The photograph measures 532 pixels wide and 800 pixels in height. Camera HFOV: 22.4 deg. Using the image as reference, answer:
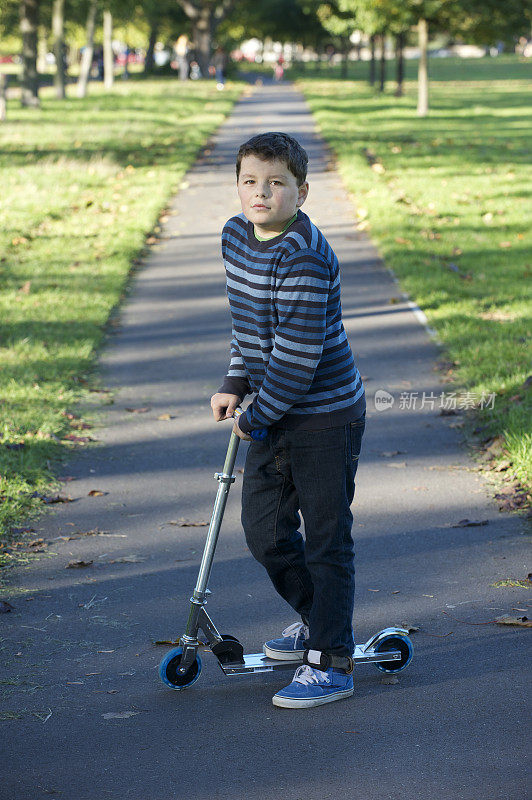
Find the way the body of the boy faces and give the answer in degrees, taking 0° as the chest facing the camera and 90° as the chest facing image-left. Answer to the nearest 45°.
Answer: approximately 45°

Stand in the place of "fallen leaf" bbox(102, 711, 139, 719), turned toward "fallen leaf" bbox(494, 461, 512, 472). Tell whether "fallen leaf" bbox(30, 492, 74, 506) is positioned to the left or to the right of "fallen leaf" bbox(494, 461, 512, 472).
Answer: left

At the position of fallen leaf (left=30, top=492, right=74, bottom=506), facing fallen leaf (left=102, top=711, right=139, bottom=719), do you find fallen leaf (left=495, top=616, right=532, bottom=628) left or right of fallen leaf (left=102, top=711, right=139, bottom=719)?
left

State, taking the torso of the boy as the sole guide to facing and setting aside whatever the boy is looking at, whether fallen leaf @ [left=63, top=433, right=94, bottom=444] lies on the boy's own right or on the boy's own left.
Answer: on the boy's own right

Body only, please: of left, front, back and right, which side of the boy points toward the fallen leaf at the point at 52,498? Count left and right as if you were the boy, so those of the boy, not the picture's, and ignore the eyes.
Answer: right

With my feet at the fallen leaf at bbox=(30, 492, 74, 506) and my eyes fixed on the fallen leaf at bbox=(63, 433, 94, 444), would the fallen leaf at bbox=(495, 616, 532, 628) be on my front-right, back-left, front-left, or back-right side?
back-right

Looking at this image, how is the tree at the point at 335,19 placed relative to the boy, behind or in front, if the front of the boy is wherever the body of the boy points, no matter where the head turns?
behind
